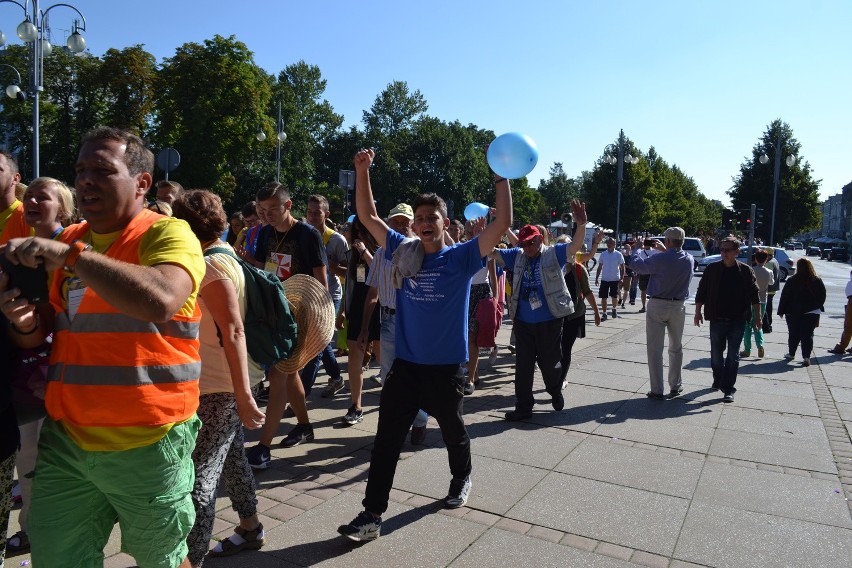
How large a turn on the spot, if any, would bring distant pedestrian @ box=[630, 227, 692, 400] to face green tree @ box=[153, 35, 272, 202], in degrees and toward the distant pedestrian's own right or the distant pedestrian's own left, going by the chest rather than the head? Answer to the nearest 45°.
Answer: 0° — they already face it

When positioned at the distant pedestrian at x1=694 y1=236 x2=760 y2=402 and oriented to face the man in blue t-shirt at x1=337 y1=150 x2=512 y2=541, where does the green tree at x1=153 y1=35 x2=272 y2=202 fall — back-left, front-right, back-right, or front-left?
back-right

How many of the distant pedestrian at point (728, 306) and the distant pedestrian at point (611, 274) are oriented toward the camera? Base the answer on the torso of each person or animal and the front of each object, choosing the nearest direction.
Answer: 2

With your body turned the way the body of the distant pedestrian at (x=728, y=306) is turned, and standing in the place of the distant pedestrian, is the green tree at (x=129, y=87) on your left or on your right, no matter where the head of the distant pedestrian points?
on your right

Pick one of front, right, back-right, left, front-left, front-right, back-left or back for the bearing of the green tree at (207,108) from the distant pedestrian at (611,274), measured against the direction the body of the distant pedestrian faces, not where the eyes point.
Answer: back-right

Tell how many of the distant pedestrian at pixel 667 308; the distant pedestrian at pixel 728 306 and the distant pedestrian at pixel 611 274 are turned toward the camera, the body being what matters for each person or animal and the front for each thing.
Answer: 2

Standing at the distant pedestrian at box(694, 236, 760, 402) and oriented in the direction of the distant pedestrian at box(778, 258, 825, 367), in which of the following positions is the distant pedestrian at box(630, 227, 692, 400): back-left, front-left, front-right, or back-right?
back-left

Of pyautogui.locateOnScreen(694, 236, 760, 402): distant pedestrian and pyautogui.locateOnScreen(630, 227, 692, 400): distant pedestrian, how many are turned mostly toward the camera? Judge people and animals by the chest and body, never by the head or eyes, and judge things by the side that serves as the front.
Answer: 1

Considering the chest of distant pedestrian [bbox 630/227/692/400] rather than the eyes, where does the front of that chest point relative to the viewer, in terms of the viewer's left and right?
facing away from the viewer and to the left of the viewer

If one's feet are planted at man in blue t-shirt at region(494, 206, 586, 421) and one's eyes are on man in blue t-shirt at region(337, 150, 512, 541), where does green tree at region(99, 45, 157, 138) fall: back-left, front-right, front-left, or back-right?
back-right

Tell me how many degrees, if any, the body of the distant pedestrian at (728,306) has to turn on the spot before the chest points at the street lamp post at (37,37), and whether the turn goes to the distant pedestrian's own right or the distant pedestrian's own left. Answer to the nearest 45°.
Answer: approximately 90° to the distant pedestrian's own right
